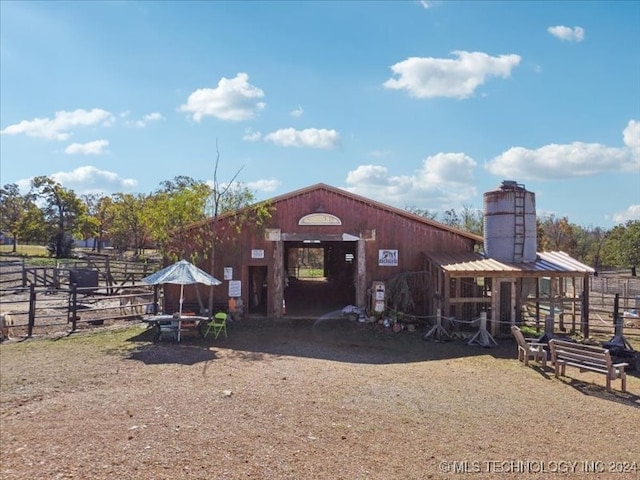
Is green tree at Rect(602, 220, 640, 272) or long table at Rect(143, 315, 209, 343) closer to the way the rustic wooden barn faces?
the long table

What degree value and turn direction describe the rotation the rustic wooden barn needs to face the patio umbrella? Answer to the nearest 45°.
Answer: approximately 45° to its right

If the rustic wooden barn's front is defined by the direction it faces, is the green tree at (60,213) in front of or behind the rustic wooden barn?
behind
